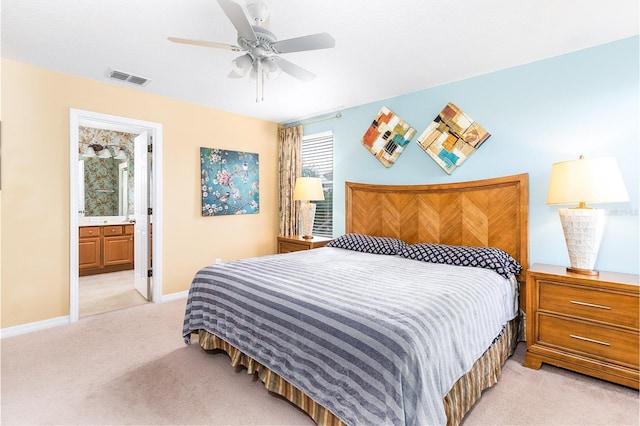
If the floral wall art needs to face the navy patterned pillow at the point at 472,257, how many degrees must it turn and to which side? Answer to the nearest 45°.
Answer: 0° — it already faces it

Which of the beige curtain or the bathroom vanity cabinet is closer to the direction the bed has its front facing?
the bathroom vanity cabinet

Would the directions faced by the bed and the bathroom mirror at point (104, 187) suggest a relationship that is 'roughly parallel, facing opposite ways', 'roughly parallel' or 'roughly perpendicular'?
roughly perpendicular

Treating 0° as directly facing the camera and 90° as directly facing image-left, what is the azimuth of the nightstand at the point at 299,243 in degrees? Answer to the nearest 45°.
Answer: approximately 45°

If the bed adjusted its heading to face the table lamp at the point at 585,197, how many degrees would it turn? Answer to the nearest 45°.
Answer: approximately 135° to its left

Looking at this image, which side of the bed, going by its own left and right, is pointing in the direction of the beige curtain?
right

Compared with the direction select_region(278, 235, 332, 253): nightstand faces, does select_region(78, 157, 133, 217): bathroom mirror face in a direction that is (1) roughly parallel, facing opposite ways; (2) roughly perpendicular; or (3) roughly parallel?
roughly perpendicular

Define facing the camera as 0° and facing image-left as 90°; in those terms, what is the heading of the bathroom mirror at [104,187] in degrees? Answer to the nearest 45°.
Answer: approximately 0°
